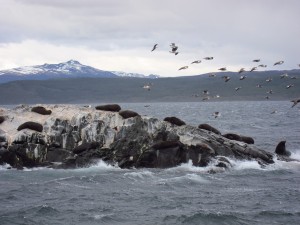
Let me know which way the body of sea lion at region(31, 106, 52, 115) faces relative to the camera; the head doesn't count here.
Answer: to the viewer's right

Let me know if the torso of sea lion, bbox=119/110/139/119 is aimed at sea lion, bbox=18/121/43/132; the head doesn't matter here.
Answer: yes

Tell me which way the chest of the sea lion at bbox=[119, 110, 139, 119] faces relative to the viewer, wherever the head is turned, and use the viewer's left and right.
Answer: facing to the left of the viewer

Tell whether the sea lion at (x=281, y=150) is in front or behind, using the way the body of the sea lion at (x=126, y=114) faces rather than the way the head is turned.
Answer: behind

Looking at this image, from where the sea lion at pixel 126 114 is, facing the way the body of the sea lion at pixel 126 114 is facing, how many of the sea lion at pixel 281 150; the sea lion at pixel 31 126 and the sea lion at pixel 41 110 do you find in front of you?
2
